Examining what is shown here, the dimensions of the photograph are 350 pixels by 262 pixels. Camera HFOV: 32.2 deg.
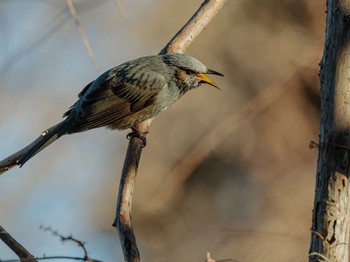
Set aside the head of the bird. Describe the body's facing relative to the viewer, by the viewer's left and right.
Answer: facing to the right of the viewer
